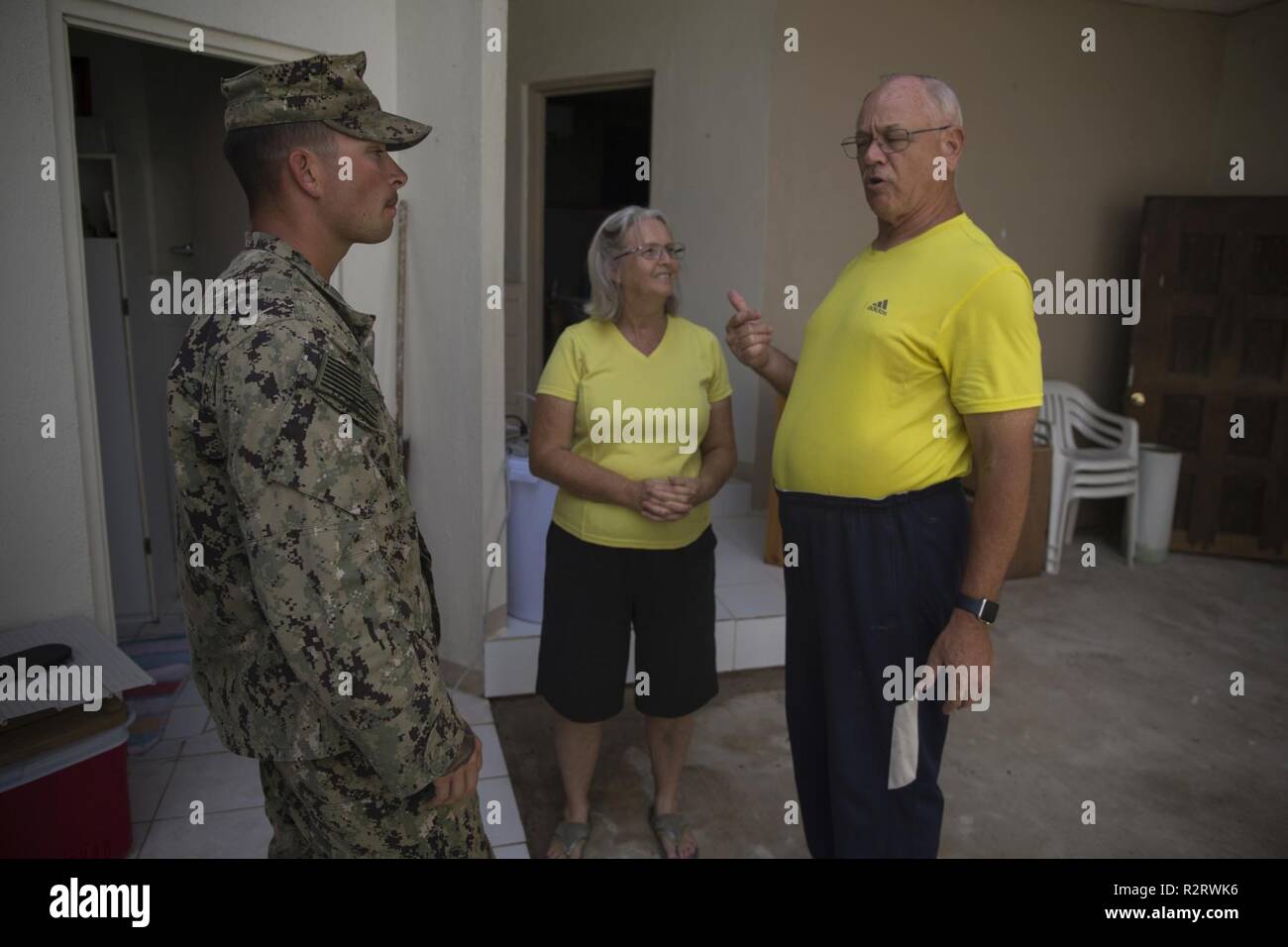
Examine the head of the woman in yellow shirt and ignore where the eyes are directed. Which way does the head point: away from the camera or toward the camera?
toward the camera

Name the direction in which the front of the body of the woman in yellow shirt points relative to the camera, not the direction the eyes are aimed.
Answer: toward the camera

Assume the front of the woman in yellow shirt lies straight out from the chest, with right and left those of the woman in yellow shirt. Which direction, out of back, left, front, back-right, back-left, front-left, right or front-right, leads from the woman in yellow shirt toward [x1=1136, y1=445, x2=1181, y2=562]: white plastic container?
back-left

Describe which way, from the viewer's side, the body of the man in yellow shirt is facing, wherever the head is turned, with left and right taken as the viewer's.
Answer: facing the viewer and to the left of the viewer

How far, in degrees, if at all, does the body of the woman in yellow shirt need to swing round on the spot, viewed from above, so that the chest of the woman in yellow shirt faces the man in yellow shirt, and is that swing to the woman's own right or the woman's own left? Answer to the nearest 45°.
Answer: approximately 45° to the woman's own left

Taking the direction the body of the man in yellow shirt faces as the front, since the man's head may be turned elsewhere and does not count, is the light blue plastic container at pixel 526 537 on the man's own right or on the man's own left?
on the man's own right

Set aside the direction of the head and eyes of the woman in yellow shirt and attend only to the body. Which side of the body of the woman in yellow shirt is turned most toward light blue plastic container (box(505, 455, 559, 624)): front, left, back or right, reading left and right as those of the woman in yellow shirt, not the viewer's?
back

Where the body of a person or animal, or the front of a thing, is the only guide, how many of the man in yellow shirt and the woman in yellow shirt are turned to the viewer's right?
0

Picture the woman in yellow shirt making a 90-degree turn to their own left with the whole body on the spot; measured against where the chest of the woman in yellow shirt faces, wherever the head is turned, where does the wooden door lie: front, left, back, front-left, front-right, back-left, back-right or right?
front-left

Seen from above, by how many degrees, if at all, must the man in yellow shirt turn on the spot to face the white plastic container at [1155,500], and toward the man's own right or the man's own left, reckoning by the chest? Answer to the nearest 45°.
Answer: approximately 135° to the man's own right
